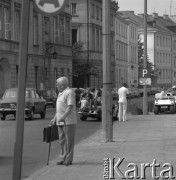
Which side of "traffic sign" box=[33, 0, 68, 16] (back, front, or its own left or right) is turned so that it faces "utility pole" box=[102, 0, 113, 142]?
back

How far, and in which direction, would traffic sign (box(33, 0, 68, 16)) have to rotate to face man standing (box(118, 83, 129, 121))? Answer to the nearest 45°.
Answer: approximately 180°

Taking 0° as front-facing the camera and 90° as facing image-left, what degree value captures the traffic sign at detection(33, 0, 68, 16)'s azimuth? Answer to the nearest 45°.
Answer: approximately 0°

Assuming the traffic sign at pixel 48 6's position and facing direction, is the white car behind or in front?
behind

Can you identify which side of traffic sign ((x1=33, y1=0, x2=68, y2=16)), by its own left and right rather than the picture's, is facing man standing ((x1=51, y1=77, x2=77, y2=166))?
back
